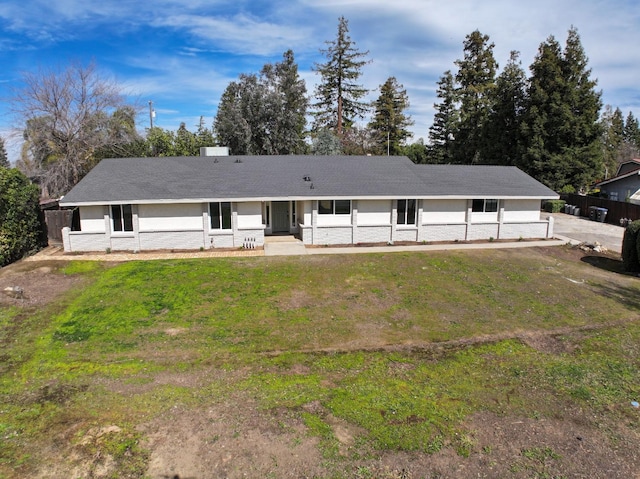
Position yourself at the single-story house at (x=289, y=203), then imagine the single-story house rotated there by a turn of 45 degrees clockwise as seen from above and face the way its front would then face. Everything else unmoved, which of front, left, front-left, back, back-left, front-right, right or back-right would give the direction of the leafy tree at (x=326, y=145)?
back-right

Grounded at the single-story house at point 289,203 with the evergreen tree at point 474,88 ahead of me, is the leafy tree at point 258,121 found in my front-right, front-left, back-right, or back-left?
front-left

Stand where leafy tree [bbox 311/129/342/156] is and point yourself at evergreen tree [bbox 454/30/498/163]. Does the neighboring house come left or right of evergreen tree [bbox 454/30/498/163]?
right

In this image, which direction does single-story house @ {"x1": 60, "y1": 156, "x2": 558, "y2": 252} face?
toward the camera

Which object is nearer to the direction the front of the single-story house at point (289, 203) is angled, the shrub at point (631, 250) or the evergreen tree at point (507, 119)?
the shrub

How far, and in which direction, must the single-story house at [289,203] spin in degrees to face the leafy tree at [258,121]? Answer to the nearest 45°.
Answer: approximately 180°

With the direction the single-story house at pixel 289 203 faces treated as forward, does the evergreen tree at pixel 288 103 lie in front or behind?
behind

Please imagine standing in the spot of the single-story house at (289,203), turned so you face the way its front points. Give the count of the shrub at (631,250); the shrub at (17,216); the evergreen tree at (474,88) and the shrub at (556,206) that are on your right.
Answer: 1

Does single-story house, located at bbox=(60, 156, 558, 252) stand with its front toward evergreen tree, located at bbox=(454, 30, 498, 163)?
no

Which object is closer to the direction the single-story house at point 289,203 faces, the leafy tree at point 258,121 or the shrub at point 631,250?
the shrub

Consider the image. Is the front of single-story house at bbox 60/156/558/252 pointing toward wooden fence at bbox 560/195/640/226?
no

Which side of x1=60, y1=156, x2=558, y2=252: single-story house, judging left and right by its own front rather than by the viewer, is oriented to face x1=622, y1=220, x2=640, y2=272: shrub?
left

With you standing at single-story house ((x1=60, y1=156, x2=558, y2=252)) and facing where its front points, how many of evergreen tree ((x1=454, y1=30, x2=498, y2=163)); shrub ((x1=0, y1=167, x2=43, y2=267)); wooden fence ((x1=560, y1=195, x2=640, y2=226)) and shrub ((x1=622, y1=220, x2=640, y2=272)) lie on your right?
1

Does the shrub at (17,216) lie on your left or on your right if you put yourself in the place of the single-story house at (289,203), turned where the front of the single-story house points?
on your right

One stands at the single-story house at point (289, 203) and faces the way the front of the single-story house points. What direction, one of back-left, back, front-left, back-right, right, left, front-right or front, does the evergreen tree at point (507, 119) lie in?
back-left
